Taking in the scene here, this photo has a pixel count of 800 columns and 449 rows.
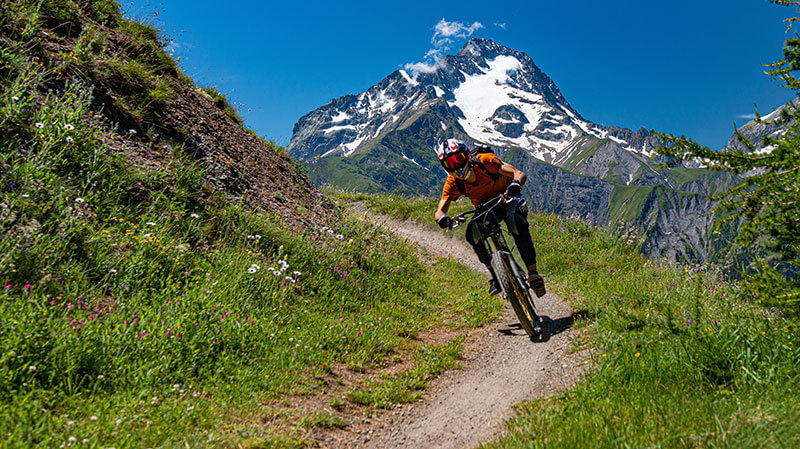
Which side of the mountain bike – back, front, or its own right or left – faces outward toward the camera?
front

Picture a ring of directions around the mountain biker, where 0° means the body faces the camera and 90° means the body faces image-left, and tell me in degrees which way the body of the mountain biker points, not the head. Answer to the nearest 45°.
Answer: approximately 0°
